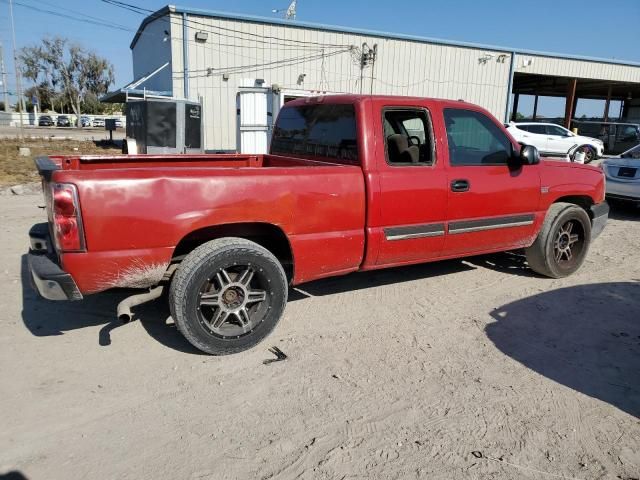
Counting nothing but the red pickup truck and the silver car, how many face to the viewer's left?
0

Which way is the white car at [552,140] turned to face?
to the viewer's right

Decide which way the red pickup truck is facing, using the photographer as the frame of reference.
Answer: facing away from the viewer and to the right of the viewer

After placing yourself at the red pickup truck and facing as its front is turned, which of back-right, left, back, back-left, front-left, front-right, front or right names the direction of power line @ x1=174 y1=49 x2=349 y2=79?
front-left

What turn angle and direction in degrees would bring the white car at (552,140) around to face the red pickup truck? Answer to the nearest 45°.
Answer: approximately 90° to its right

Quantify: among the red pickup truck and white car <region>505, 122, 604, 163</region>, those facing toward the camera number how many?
0

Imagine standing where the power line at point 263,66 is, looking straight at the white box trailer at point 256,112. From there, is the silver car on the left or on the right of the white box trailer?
left

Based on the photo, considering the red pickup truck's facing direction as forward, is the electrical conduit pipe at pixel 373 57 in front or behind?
in front
